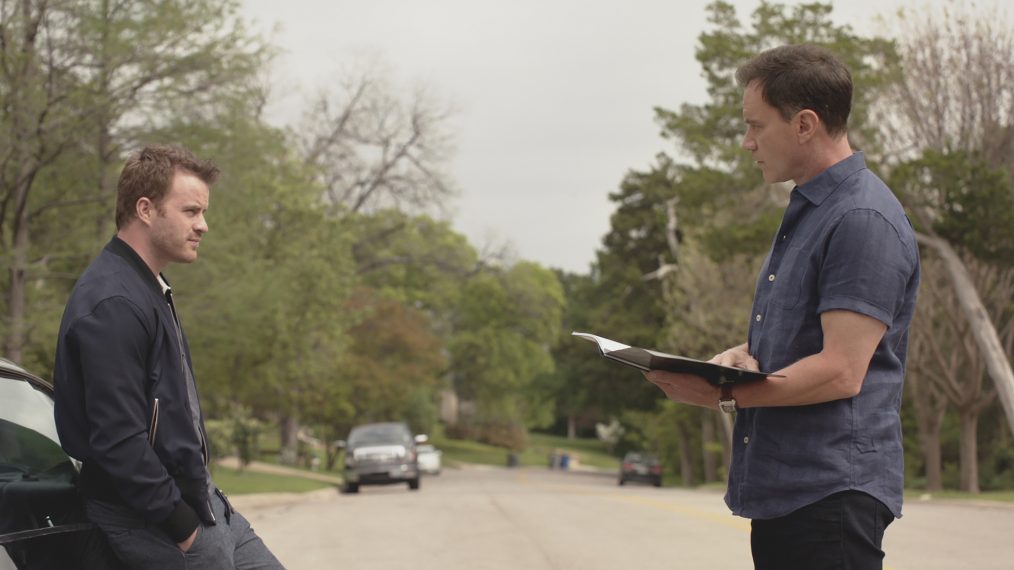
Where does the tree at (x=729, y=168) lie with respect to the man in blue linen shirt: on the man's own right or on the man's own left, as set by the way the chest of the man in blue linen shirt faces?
on the man's own right

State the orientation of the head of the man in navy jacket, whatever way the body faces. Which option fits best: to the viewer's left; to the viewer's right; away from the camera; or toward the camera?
to the viewer's right

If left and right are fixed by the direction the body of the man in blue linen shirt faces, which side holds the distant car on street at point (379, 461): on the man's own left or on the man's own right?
on the man's own right

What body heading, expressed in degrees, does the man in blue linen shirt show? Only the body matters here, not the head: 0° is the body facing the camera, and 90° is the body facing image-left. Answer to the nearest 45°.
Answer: approximately 90°

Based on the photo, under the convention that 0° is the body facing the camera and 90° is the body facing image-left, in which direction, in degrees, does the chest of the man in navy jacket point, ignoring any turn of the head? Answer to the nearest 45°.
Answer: approximately 270°

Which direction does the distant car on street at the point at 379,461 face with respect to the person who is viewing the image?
facing the viewer

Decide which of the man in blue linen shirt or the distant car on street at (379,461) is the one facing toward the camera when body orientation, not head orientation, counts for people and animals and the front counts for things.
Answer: the distant car on street

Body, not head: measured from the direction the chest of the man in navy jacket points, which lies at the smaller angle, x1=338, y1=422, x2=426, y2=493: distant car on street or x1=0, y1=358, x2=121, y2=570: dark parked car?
the distant car on street

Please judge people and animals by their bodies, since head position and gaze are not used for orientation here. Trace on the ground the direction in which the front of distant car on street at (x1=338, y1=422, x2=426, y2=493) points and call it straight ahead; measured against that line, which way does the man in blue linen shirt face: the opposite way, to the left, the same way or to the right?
to the right

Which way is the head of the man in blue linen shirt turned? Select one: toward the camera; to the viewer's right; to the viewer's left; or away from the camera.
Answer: to the viewer's left

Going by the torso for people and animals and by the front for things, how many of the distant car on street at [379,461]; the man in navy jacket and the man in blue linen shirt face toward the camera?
1

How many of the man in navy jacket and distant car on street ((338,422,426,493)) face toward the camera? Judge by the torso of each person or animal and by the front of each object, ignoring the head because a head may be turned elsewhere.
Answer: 1

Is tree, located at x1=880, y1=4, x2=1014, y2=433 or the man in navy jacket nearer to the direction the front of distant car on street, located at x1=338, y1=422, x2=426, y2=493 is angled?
the man in navy jacket

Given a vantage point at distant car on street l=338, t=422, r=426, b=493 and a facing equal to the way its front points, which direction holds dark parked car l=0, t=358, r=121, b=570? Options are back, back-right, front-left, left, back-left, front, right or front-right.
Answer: front
